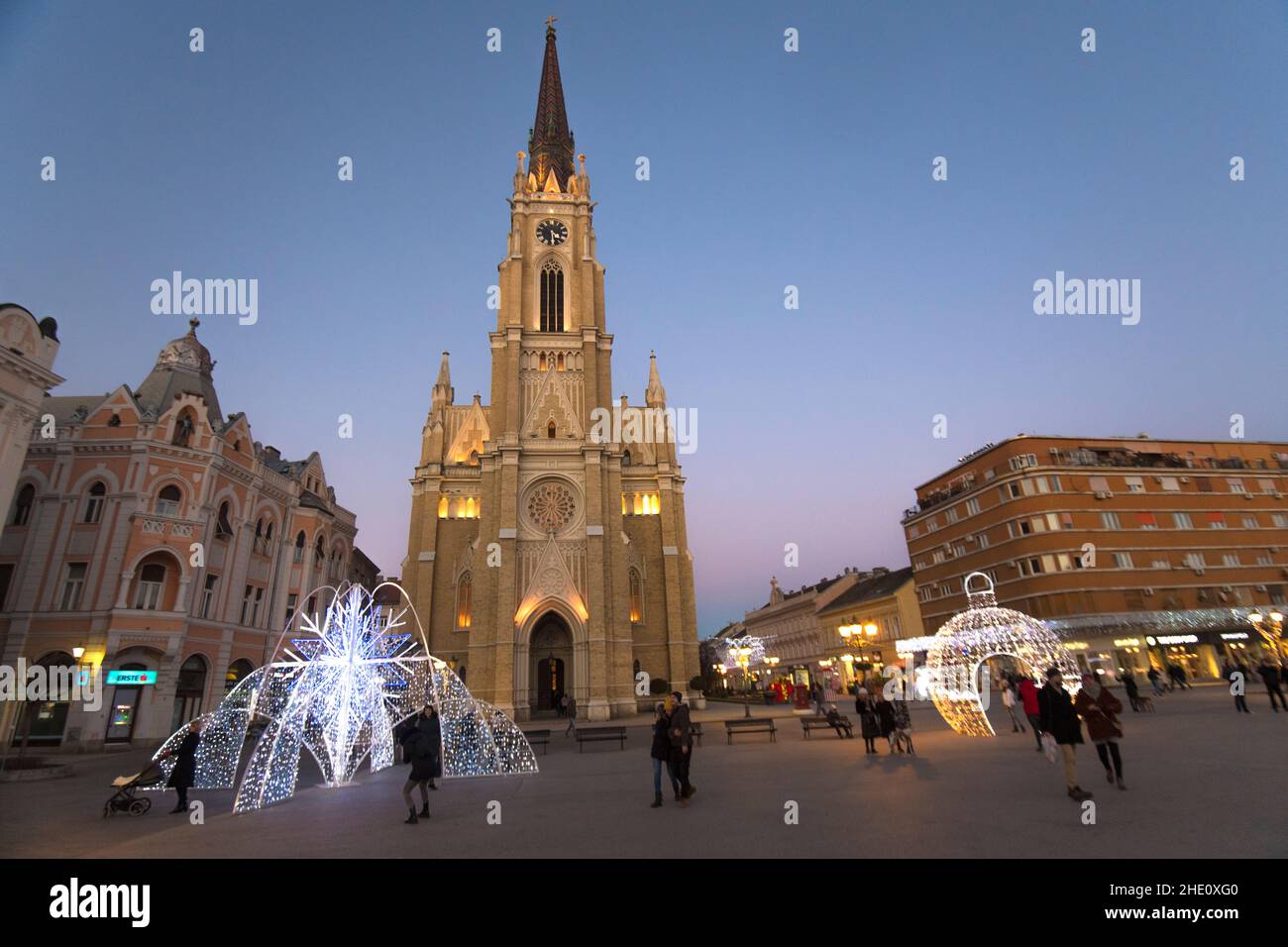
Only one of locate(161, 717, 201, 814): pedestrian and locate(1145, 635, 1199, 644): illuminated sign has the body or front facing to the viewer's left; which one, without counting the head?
the pedestrian

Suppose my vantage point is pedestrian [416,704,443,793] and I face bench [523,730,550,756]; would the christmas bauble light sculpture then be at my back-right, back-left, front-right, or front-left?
front-right

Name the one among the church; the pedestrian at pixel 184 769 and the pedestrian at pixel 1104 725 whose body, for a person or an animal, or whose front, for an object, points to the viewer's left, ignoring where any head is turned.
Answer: the pedestrian at pixel 184 769

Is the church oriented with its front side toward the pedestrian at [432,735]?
yes

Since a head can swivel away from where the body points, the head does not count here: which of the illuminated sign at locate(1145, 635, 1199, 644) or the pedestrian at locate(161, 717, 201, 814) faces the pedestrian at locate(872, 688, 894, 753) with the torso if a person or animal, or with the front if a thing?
the illuminated sign

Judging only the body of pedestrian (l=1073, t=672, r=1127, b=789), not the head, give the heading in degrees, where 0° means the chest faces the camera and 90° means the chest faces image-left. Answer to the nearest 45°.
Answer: approximately 0°

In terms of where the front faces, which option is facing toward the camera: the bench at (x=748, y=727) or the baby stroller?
the bench

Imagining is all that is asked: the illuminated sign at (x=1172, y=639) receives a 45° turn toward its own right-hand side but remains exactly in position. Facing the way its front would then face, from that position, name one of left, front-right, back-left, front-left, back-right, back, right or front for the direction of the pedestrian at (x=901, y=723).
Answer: front-left

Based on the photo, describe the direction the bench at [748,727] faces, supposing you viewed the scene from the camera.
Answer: facing the viewer

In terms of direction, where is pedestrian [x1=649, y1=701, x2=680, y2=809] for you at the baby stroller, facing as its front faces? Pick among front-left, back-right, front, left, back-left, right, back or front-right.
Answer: back-left

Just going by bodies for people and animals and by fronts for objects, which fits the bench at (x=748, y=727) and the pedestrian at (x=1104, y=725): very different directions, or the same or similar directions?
same or similar directions

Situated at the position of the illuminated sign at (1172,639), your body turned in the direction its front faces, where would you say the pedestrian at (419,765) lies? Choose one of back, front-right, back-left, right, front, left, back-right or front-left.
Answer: front

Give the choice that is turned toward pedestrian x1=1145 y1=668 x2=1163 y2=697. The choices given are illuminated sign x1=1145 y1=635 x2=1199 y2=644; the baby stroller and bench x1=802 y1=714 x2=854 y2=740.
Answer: the illuminated sign

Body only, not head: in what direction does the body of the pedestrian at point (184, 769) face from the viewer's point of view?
to the viewer's left

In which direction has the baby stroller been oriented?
to the viewer's left

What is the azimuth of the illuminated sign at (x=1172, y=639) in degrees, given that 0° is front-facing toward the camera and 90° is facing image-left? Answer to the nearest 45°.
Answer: approximately 0°

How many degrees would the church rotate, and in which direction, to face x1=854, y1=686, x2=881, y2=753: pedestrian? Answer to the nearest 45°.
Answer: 0° — it already faces them
